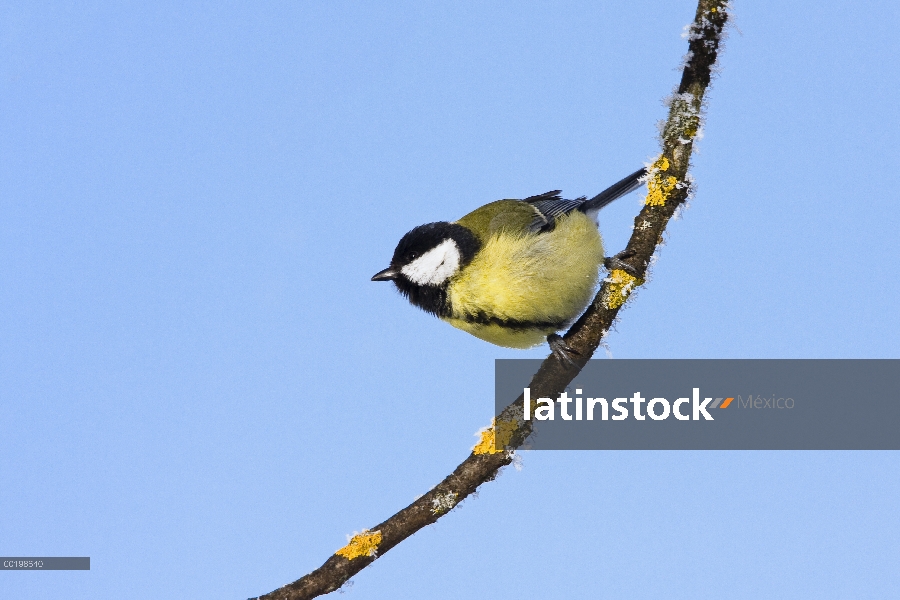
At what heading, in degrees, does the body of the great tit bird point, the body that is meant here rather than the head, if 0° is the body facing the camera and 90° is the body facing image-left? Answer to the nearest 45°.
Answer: approximately 90°
